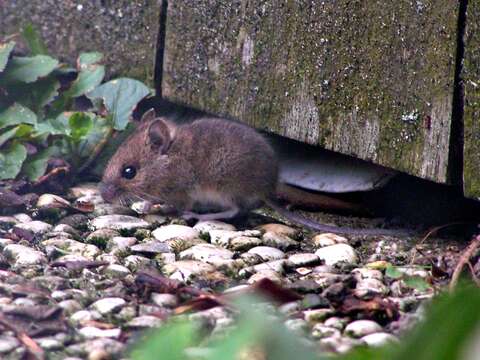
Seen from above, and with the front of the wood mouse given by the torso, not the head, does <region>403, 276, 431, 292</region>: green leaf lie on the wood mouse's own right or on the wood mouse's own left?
on the wood mouse's own left

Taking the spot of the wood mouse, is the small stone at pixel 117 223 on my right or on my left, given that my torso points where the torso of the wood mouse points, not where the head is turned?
on my left

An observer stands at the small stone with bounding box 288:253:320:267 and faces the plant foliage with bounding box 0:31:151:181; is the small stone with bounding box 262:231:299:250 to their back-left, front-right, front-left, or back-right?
front-right

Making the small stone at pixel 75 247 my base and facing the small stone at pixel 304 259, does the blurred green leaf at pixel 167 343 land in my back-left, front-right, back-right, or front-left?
front-right

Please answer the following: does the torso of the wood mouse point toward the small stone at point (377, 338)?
no

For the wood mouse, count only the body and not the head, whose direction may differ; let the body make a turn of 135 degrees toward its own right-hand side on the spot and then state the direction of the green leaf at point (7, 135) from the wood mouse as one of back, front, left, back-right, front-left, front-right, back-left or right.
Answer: back-left

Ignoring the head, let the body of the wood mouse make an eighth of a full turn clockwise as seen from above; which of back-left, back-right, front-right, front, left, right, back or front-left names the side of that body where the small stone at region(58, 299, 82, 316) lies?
back-left

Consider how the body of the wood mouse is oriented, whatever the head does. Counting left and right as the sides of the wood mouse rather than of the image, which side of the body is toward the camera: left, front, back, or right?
left

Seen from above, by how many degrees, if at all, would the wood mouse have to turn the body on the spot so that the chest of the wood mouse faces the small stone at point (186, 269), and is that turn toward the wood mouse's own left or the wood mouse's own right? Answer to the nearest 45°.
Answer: approximately 90° to the wood mouse's own left

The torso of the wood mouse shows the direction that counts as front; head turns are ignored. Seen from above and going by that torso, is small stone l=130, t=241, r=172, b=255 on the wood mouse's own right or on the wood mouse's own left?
on the wood mouse's own left

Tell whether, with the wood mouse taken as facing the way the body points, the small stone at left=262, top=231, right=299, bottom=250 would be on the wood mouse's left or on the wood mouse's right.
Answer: on the wood mouse's left

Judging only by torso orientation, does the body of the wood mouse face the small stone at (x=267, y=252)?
no

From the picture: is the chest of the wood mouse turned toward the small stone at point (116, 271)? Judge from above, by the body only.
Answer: no

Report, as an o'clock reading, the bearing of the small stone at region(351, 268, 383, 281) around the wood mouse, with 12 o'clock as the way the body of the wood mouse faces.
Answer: The small stone is roughly at 8 o'clock from the wood mouse.

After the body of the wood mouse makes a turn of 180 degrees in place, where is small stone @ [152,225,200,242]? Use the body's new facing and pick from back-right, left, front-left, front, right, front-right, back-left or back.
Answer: right

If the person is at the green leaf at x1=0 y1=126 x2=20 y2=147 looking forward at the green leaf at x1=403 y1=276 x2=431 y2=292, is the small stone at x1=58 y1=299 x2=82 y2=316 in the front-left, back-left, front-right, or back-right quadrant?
front-right

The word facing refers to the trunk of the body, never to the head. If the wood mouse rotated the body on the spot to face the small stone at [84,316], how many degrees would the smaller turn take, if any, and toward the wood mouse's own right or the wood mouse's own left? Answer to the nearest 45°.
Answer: approximately 90° to the wood mouse's own left

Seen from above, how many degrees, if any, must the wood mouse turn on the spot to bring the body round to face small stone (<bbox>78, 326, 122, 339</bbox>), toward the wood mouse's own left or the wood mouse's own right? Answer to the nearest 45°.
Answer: approximately 90° to the wood mouse's own left

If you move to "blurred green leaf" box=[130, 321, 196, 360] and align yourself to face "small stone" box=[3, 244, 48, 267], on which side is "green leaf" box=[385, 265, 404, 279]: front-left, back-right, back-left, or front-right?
front-right

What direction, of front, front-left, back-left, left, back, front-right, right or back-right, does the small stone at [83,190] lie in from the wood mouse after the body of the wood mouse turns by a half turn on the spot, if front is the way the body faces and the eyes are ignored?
back

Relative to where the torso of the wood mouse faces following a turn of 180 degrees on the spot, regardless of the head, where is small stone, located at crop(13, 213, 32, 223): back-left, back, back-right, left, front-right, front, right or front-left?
back-right

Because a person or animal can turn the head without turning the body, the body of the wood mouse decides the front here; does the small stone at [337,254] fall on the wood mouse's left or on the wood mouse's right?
on the wood mouse's left
